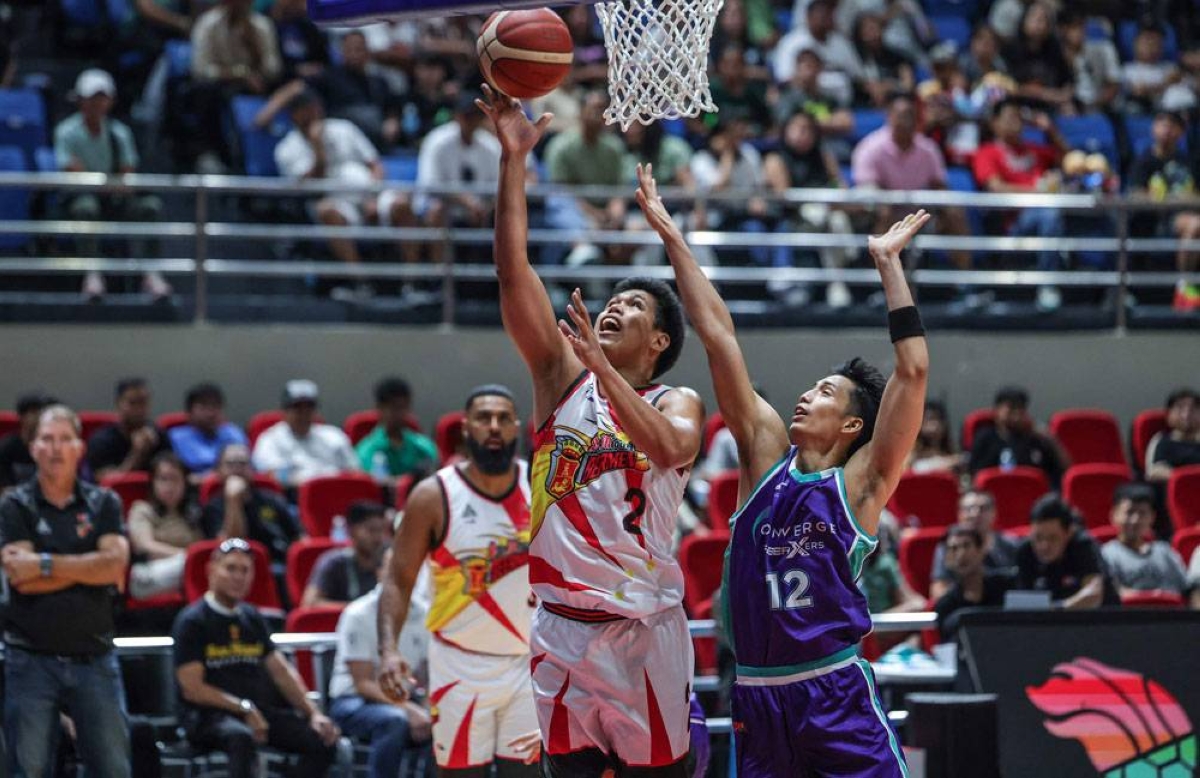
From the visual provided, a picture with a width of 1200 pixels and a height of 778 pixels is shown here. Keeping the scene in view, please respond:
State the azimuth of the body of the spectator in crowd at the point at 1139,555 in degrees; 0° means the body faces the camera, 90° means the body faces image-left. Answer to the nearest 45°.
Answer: approximately 0°

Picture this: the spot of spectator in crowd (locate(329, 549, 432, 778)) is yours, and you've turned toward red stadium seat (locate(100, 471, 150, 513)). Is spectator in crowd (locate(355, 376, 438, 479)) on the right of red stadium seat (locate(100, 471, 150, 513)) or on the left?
right

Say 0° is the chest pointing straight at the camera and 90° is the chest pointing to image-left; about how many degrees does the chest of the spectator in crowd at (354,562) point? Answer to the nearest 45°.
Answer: approximately 315°

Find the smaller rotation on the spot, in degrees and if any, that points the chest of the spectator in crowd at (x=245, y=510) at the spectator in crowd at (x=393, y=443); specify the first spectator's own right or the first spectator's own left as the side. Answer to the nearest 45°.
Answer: approximately 135° to the first spectator's own left

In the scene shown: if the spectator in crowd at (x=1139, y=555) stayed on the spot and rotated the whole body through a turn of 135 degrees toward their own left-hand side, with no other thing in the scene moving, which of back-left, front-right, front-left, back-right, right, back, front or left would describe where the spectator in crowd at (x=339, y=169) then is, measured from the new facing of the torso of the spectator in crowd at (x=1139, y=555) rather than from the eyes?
back-left

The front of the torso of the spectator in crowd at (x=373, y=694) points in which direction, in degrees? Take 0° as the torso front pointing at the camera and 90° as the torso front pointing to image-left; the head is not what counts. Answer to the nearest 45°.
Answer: approximately 315°
